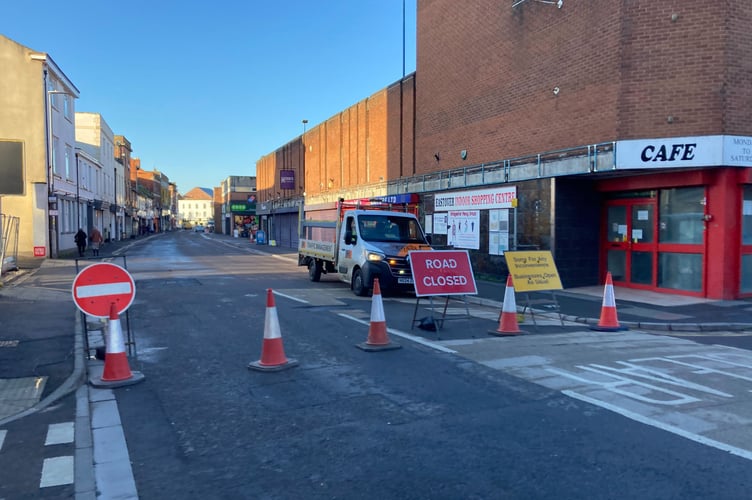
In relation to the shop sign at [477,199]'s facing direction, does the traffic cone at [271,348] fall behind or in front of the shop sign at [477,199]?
in front

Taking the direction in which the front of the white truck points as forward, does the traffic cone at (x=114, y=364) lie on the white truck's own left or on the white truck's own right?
on the white truck's own right

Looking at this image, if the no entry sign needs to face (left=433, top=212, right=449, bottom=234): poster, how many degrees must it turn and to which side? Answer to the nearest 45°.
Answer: approximately 135° to its left

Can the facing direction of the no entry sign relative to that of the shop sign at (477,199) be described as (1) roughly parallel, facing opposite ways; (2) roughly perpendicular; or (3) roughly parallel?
roughly perpendicular

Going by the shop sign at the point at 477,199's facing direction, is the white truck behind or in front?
in front

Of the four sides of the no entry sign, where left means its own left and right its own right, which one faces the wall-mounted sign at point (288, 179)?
back

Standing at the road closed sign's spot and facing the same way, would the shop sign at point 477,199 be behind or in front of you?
behind

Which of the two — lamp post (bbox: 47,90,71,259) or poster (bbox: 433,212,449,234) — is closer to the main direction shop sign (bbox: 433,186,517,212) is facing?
the lamp post

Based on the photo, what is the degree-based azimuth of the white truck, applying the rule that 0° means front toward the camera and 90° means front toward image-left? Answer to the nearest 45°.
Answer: approximately 315°

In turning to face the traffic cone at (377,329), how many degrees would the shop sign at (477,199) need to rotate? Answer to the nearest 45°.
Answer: approximately 45° to its left

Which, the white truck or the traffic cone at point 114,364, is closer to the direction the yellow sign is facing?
the traffic cone

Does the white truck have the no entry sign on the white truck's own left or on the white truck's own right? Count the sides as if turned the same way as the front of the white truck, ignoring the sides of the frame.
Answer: on the white truck's own right

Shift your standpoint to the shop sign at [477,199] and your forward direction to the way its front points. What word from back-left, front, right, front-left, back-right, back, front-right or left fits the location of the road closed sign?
front-left

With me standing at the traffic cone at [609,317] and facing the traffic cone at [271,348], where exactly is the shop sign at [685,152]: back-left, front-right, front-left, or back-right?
back-right

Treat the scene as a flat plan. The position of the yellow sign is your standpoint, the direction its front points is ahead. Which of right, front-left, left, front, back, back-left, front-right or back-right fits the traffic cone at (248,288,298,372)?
front-right

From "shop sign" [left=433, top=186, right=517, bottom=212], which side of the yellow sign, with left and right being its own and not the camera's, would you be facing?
back
